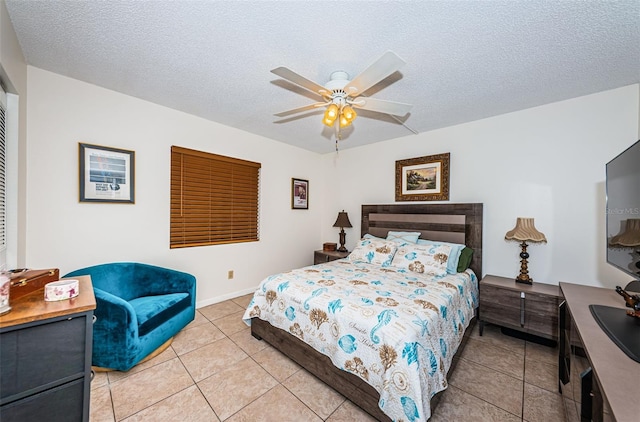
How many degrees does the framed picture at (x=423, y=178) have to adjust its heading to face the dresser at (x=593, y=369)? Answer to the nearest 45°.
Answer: approximately 45° to its left

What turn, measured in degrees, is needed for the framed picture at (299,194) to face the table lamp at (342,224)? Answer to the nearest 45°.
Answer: approximately 45° to its left

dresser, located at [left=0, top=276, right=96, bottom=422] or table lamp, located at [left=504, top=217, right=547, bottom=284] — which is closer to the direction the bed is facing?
the dresser

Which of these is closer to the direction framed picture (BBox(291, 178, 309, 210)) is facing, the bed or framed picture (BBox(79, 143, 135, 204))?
the bed

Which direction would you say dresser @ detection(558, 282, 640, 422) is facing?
to the viewer's left

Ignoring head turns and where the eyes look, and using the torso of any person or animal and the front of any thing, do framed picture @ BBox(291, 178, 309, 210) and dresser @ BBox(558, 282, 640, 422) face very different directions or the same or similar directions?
very different directions
